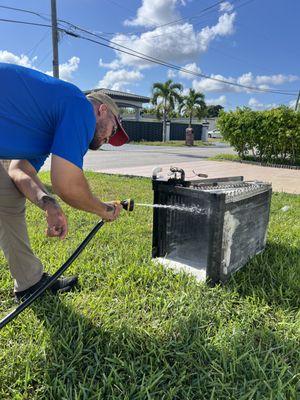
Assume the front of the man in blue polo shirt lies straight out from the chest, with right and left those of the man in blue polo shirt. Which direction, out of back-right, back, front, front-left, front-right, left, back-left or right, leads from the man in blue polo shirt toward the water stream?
front-left

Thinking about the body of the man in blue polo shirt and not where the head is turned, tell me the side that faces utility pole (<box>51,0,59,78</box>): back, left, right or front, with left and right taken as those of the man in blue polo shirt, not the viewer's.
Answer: left

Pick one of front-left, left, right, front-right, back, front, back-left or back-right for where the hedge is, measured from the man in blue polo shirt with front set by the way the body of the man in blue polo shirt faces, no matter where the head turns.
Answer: front-left

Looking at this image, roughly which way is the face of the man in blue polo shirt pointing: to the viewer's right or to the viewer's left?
to the viewer's right

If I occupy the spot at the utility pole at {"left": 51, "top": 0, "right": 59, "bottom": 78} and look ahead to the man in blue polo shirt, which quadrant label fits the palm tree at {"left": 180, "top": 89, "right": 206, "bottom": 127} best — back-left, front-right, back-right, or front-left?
back-left

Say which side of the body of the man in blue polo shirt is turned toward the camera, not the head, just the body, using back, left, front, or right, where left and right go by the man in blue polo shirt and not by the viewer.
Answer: right

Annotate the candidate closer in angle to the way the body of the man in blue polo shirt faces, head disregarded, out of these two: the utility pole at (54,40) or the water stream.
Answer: the water stream

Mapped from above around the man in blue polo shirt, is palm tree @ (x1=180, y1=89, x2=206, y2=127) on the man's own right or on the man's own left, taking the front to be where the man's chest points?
on the man's own left

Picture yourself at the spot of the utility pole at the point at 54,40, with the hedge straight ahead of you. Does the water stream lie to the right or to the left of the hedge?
right

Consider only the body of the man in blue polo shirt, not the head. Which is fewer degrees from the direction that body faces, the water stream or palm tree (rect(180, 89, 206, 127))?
the water stream
